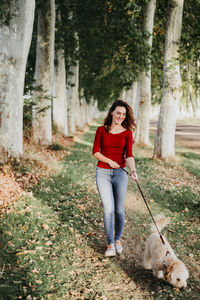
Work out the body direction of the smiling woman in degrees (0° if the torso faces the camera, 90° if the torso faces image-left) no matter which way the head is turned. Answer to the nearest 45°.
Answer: approximately 0°

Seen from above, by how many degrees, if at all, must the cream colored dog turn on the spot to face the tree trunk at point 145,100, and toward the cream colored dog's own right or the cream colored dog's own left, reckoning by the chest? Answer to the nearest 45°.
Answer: approximately 135° to the cream colored dog's own left

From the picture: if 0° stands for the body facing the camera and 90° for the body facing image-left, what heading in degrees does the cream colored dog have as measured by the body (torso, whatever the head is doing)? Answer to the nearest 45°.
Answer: approximately 315°

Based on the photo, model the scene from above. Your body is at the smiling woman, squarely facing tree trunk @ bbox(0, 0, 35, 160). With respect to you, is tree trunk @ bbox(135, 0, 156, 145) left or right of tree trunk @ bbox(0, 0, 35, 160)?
right

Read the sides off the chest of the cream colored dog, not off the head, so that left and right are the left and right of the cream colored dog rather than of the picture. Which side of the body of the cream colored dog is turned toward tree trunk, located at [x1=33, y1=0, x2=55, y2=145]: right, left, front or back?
back

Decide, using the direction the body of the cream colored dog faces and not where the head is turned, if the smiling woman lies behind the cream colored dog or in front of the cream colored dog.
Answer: behind

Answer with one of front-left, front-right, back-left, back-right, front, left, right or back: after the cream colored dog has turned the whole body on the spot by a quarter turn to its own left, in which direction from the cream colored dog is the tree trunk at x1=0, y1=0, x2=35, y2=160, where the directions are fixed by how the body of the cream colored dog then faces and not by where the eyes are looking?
left

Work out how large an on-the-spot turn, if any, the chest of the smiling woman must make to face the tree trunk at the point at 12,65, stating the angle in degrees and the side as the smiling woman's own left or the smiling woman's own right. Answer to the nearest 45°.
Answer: approximately 135° to the smiling woman's own right
